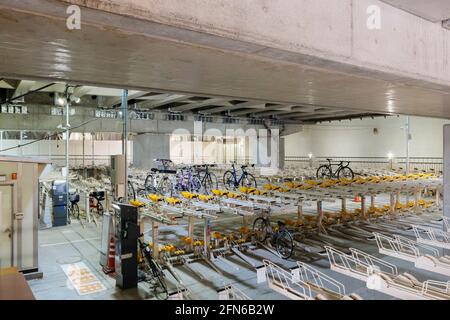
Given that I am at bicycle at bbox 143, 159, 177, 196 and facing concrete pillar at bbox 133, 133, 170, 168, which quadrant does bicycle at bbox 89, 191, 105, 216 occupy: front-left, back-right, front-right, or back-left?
back-left

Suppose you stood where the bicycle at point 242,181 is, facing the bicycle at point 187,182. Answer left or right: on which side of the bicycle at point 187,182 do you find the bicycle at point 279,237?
left

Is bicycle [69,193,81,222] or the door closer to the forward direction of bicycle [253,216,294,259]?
the bicycle
